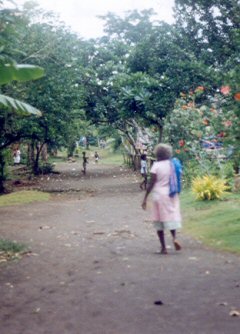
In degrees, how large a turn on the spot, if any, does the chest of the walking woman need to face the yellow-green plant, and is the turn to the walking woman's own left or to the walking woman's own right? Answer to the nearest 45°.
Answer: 0° — they already face it

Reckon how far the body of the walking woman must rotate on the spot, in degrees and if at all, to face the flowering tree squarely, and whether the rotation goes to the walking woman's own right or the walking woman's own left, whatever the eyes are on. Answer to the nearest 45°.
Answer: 0° — they already face it

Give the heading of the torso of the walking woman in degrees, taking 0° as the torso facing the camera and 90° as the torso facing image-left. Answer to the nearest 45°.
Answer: approximately 180°

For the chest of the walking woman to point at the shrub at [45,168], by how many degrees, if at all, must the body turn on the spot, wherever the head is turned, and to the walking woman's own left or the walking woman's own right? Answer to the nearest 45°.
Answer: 0° — they already face it

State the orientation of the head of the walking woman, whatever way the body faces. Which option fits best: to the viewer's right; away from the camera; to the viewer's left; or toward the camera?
away from the camera
